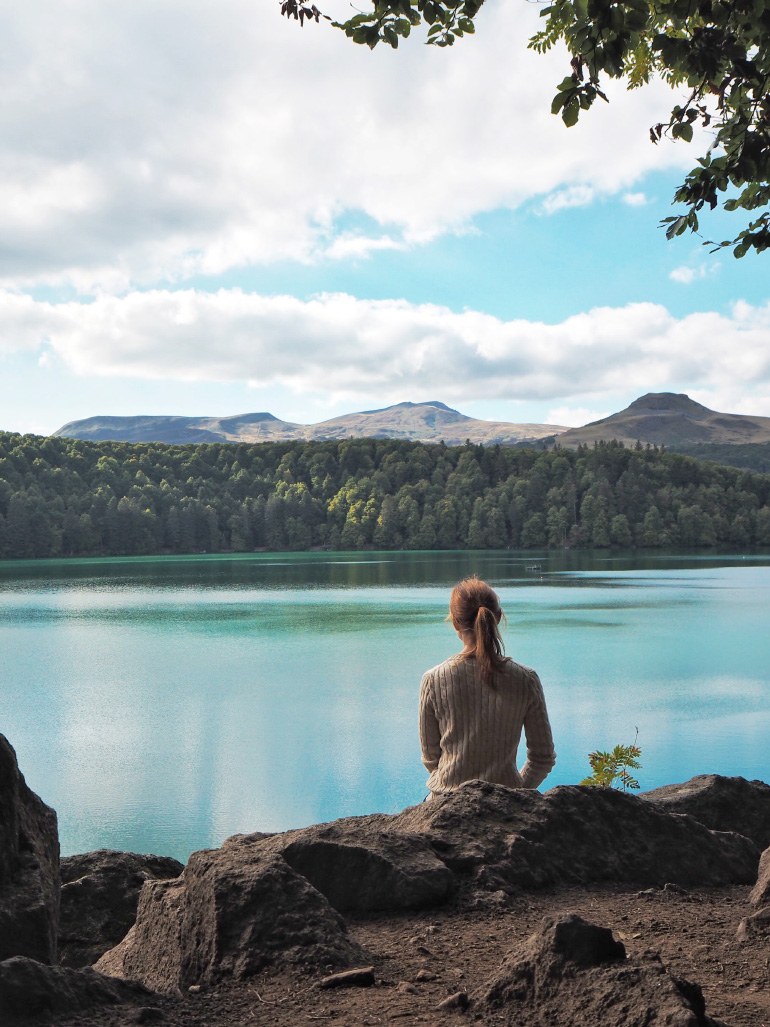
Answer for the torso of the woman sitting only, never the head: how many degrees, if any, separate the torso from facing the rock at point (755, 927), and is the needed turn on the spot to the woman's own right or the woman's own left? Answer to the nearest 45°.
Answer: approximately 135° to the woman's own right

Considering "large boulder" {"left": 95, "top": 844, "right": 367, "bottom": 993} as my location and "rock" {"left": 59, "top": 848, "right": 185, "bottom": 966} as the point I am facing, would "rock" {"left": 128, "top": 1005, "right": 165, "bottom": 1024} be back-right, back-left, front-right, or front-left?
back-left

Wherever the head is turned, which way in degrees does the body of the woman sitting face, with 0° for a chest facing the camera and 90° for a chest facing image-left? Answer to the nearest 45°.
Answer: approximately 180°

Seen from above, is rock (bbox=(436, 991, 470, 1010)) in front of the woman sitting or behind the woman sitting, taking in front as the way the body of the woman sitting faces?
behind

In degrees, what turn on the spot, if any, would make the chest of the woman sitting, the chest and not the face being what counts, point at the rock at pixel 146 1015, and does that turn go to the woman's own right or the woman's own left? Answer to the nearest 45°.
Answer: approximately 180°

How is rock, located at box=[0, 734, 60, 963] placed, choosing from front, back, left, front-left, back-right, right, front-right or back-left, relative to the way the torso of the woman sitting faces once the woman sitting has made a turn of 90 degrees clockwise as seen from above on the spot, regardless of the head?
back-right

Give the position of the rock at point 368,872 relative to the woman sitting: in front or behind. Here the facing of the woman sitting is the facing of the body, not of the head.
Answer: behind

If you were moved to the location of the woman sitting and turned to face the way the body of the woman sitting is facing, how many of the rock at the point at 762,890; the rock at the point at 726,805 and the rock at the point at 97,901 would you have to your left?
1

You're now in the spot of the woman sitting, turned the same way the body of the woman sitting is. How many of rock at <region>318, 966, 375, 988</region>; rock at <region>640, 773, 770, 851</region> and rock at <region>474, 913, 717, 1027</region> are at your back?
2

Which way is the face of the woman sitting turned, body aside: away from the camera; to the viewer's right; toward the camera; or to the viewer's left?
away from the camera

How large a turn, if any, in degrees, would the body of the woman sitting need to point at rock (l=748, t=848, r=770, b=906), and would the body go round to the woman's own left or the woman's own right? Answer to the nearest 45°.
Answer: approximately 135° to the woman's own right

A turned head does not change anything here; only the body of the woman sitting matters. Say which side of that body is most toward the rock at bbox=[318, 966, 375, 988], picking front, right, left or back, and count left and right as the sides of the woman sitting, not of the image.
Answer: back
